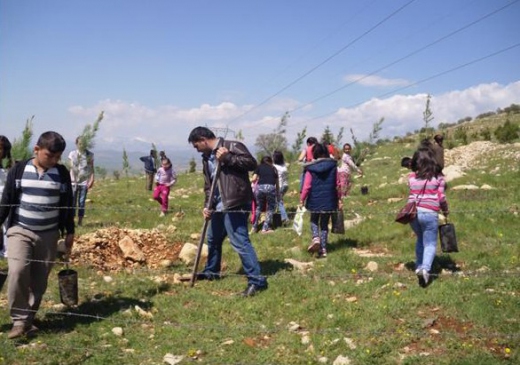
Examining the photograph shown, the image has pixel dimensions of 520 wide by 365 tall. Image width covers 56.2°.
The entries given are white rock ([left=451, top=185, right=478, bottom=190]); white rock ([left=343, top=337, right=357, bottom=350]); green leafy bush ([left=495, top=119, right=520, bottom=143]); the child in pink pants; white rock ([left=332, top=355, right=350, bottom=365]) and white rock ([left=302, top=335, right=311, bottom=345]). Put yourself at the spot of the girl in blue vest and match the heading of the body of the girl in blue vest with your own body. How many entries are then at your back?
3

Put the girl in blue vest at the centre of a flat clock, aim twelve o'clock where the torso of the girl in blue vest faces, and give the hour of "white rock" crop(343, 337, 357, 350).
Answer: The white rock is roughly at 6 o'clock from the girl in blue vest.

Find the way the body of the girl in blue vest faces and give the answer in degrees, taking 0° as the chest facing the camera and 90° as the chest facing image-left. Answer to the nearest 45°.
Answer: approximately 180°

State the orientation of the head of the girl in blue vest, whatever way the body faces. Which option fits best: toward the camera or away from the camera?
away from the camera

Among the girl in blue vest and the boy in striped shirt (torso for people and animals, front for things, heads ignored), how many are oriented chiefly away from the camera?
1

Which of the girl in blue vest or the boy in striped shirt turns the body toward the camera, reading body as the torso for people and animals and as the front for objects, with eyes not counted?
the boy in striped shirt

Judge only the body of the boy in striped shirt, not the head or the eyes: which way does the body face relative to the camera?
toward the camera

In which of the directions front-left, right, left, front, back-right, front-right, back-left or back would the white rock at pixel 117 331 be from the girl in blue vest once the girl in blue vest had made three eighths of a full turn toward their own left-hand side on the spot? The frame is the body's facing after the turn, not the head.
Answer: front

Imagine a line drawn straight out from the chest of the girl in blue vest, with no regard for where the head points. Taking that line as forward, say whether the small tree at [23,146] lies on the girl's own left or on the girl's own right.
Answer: on the girl's own left

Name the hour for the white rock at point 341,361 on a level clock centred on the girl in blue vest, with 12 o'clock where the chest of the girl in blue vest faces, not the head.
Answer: The white rock is roughly at 6 o'clock from the girl in blue vest.

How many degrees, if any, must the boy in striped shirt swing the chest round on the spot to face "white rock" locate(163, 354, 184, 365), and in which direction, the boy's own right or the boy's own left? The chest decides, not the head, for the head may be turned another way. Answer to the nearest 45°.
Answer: approximately 45° to the boy's own left

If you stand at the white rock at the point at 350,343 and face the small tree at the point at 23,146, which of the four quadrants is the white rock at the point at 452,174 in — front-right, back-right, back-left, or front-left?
front-right

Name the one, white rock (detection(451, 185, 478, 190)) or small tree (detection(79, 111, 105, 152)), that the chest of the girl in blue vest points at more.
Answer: the white rock

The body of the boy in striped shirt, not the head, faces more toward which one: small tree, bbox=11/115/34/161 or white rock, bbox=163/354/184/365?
the white rock

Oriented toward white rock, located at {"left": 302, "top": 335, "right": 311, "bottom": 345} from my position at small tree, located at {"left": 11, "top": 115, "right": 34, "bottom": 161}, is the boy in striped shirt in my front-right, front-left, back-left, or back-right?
front-right

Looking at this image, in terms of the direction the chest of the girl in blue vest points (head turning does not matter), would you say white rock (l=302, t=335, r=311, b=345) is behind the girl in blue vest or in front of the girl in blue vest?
behind
